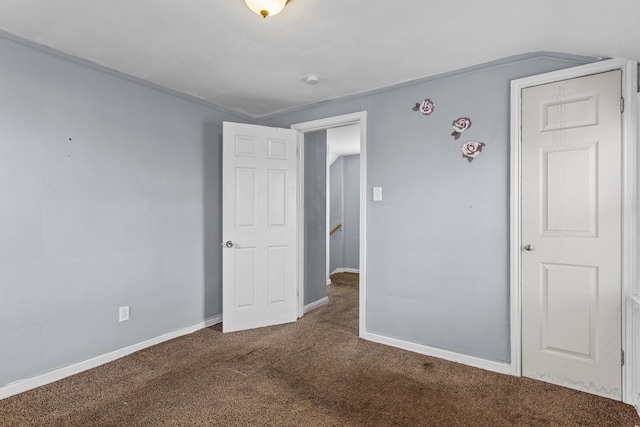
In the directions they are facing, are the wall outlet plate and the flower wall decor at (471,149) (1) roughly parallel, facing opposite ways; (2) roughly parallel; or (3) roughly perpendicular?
roughly perpendicular

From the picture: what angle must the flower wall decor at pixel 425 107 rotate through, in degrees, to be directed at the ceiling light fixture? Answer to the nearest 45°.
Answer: approximately 45° to its right

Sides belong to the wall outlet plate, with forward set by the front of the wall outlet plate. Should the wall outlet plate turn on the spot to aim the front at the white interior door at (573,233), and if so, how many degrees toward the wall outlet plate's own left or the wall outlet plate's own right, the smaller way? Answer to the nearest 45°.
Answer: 0° — it already faces it

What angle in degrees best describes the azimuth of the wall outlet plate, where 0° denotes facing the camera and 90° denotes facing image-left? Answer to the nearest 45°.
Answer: approximately 315°

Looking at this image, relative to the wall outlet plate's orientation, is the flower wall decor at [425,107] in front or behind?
in front

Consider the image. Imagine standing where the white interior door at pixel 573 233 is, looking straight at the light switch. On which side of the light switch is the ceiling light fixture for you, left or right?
left

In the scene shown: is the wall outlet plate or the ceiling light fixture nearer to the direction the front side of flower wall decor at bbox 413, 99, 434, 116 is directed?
the ceiling light fixture

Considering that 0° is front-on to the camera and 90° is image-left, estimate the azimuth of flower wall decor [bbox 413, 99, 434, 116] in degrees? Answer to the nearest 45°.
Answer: approximately 0°
